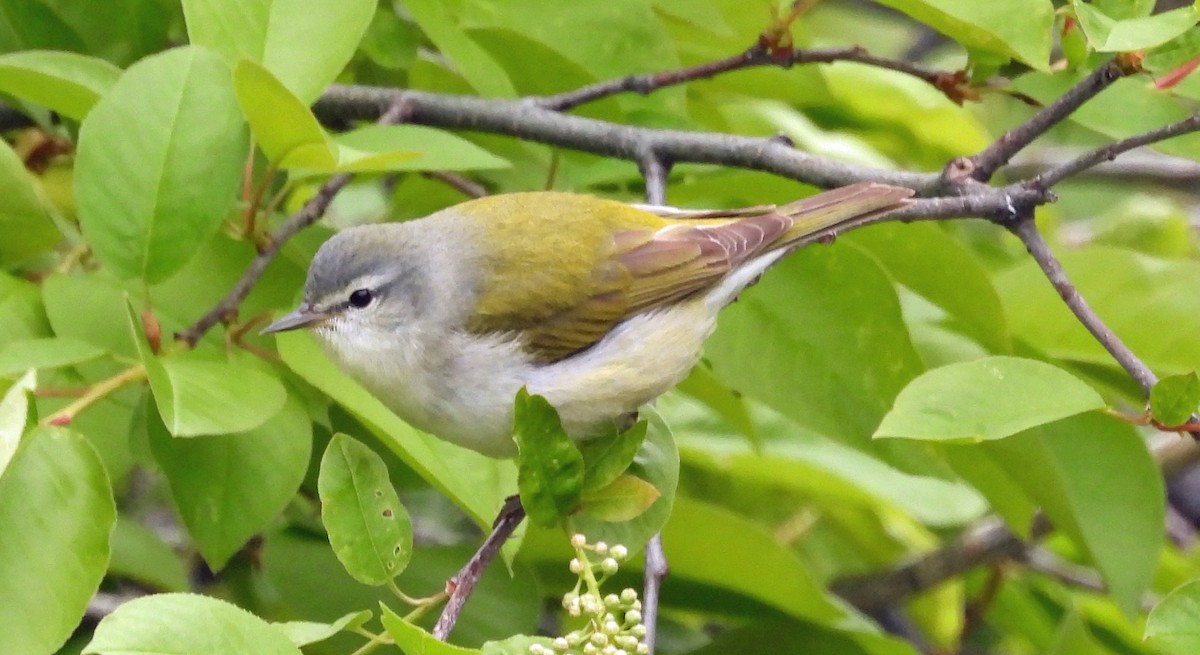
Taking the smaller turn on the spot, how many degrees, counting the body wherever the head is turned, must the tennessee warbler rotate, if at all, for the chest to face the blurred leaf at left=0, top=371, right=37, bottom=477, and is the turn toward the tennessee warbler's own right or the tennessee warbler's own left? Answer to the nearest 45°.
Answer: approximately 45° to the tennessee warbler's own left

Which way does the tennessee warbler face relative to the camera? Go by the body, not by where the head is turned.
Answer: to the viewer's left

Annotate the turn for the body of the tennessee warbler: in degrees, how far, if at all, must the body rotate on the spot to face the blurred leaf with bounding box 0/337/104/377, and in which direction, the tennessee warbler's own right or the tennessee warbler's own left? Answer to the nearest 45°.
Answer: approximately 45° to the tennessee warbler's own left

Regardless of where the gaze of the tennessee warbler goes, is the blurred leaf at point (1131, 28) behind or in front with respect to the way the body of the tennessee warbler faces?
behind

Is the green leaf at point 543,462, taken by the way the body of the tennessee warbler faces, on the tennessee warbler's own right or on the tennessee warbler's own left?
on the tennessee warbler's own left

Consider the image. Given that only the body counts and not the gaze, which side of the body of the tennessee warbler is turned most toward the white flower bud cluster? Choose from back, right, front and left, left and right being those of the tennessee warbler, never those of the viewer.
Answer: left

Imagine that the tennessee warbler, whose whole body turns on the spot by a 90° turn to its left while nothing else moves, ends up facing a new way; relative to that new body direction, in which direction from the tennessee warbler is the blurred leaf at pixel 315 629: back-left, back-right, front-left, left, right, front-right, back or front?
front
